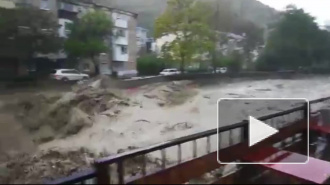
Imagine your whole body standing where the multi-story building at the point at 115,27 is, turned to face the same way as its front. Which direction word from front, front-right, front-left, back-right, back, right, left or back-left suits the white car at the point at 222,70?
front-left

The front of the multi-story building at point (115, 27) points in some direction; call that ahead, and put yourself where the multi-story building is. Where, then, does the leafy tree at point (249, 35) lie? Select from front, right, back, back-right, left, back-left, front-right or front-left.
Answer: front-left

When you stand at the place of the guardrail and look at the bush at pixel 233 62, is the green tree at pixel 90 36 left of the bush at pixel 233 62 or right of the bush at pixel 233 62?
left

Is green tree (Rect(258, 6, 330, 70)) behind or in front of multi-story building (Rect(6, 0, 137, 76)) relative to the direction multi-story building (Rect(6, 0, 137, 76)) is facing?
in front

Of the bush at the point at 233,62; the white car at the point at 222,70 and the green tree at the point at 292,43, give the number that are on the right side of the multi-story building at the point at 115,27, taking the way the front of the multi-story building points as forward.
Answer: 0

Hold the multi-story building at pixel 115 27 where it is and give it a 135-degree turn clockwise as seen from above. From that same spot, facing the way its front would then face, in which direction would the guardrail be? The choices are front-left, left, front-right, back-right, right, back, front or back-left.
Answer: left

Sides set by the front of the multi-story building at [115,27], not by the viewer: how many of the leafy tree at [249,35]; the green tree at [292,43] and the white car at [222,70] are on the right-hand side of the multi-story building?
0

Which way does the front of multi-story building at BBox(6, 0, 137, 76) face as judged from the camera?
facing the viewer and to the right of the viewer
